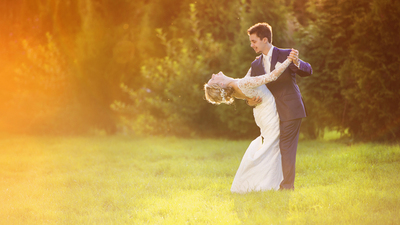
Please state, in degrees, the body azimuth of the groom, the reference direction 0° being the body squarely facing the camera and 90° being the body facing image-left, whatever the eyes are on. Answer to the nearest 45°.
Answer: approximately 45°
